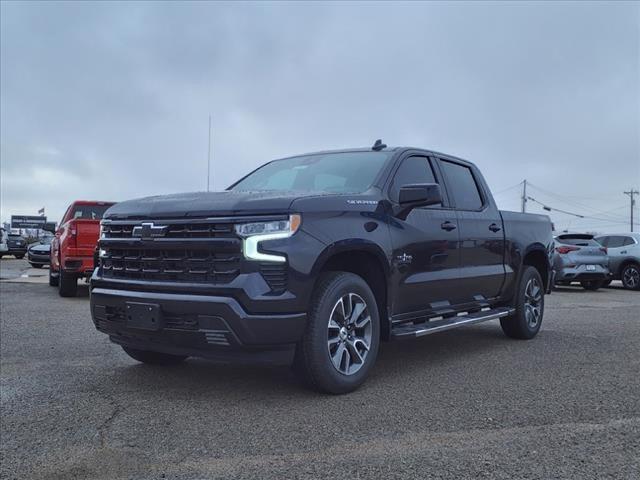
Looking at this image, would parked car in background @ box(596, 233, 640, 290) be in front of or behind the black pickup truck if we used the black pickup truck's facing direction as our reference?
behind

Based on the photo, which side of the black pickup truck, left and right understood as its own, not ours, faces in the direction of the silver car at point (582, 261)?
back

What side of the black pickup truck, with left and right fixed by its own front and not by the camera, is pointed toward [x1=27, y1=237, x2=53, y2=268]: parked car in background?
right

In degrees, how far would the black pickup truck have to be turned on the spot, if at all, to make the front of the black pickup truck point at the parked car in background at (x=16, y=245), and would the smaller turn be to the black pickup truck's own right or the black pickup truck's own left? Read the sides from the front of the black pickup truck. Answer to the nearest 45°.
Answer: approximately 90° to the black pickup truck's own right

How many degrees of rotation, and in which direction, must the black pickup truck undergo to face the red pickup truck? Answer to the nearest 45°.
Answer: approximately 90° to its right

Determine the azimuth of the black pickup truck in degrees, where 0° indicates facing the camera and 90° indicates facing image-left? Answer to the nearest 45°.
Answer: approximately 45°
